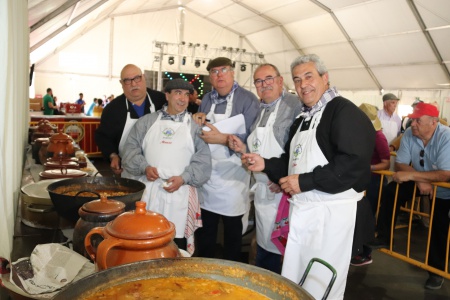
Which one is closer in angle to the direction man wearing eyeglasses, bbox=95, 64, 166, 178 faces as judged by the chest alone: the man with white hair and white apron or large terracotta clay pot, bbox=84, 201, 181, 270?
the large terracotta clay pot

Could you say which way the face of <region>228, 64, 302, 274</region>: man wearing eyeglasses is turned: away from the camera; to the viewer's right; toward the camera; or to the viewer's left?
toward the camera

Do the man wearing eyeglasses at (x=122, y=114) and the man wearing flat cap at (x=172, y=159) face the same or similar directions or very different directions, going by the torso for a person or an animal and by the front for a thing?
same or similar directions

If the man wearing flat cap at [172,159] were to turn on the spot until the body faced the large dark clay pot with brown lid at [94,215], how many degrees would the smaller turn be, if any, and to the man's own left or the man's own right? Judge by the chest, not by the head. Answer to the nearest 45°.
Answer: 0° — they already face it

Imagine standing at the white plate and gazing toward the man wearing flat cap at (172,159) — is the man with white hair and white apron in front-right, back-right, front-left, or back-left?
front-right

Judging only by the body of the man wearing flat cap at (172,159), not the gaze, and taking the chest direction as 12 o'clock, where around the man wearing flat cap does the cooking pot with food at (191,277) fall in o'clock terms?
The cooking pot with food is roughly at 12 o'clock from the man wearing flat cap.

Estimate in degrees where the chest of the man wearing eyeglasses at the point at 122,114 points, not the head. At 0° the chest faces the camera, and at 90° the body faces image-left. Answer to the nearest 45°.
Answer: approximately 0°

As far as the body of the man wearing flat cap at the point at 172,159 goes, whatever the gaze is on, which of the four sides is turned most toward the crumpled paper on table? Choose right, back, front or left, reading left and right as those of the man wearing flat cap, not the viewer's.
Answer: front

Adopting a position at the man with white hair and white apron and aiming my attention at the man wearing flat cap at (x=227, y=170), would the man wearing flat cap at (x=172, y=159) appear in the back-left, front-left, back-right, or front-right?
front-left

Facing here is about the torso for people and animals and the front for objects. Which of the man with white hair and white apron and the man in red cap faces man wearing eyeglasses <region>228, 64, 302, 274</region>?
the man in red cap

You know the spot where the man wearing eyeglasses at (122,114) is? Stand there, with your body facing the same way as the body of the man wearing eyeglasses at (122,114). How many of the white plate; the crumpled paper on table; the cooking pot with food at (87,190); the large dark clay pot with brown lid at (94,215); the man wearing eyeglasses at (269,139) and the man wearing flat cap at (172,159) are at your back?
0

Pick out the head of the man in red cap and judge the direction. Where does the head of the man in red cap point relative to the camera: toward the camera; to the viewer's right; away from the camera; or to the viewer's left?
to the viewer's left

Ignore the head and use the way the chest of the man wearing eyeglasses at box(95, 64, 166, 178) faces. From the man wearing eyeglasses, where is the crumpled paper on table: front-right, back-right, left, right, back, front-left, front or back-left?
front

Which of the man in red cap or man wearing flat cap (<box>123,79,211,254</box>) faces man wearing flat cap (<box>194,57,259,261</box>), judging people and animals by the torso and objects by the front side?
the man in red cap

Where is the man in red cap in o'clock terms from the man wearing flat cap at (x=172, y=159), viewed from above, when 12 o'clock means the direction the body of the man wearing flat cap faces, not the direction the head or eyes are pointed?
The man in red cap is roughly at 9 o'clock from the man wearing flat cap.

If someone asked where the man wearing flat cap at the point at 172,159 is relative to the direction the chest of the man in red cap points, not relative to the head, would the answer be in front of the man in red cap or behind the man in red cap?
in front

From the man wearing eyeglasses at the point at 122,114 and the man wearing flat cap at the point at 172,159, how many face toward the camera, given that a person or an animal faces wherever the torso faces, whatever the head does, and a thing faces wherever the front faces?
2
